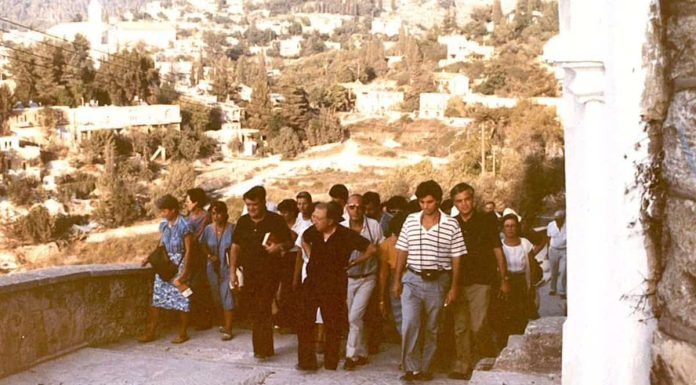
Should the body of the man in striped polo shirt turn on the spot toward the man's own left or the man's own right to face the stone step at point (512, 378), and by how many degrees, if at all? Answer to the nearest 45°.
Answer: approximately 45° to the man's own left

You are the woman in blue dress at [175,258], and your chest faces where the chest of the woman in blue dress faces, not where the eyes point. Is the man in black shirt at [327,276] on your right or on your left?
on your left

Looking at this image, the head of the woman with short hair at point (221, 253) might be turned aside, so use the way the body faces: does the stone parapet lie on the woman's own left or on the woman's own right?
on the woman's own right

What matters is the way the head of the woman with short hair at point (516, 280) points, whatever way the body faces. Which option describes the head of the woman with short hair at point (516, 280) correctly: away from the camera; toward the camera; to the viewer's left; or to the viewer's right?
toward the camera

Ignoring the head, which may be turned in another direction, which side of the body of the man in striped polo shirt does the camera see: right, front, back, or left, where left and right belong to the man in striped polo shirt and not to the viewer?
front

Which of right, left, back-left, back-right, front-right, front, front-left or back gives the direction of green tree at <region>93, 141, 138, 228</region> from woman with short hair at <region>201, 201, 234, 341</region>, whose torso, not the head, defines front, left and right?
back

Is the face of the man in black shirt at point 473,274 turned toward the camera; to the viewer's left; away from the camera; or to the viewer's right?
toward the camera

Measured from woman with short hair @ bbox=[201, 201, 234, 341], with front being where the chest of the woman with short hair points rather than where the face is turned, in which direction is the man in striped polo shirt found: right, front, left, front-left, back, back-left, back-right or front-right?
front-left

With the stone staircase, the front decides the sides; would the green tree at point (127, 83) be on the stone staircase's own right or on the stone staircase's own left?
on the stone staircase's own right

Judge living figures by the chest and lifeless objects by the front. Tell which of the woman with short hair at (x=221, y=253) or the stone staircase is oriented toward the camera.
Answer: the woman with short hair

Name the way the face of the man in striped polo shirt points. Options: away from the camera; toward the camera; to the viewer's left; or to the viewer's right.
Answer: toward the camera

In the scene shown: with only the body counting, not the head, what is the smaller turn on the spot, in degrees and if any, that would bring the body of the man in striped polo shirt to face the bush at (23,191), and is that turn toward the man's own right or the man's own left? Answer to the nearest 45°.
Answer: approximately 135° to the man's own right

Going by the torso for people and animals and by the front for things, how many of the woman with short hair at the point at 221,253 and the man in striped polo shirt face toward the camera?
2

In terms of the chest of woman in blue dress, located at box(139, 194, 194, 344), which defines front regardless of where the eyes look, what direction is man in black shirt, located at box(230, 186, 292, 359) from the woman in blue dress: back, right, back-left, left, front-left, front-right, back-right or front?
left

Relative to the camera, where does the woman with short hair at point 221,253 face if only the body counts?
toward the camera

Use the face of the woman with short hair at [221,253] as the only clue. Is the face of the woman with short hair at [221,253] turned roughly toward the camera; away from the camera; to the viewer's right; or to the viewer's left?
toward the camera
